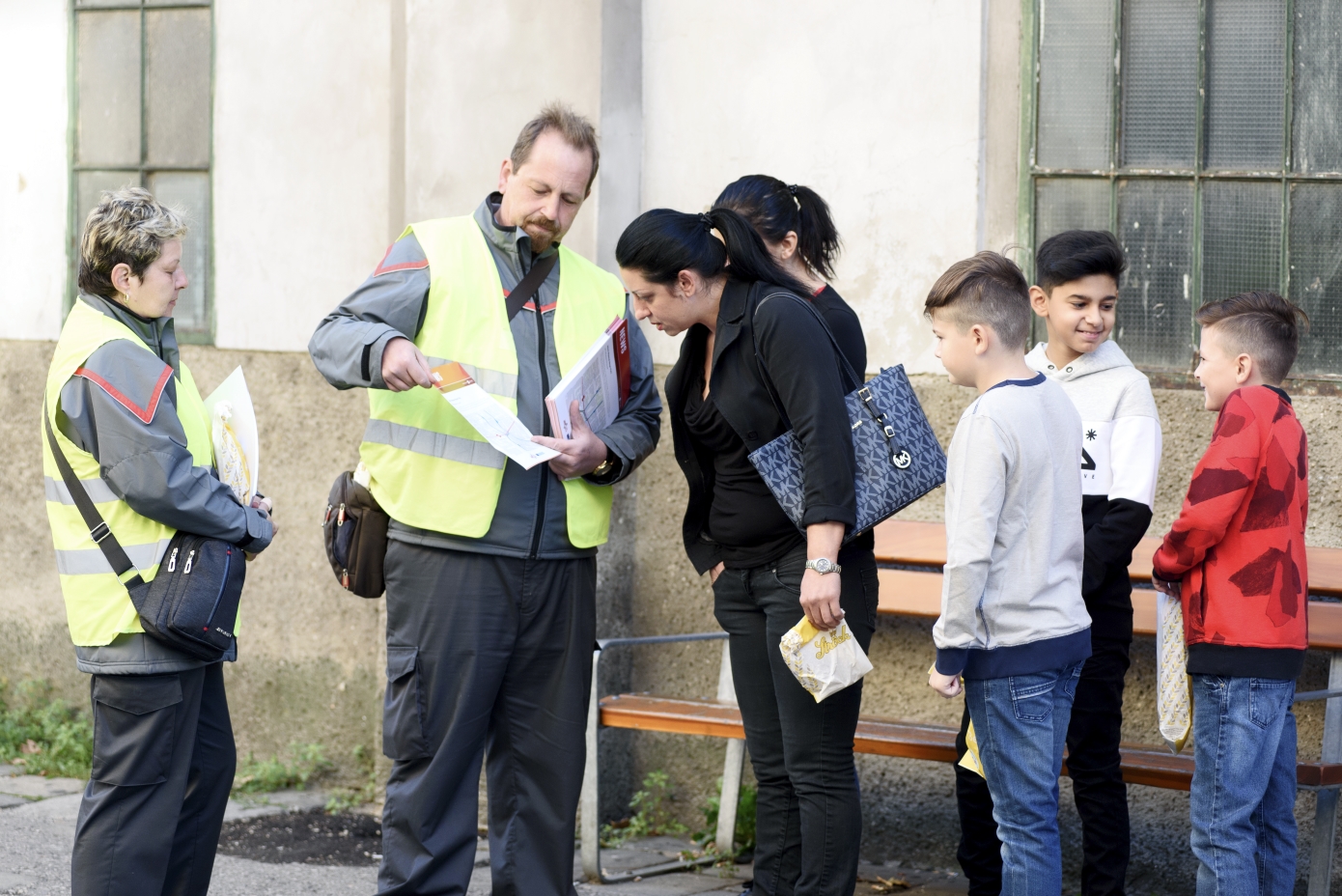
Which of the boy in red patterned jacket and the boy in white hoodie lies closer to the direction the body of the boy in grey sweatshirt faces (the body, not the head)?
the boy in white hoodie

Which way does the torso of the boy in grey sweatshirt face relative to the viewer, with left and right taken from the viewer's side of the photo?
facing away from the viewer and to the left of the viewer

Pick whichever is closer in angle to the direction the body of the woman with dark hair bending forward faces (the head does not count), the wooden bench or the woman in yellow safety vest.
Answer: the woman in yellow safety vest

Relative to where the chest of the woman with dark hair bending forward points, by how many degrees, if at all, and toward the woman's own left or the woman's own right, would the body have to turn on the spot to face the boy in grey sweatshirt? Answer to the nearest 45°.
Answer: approximately 135° to the woman's own left

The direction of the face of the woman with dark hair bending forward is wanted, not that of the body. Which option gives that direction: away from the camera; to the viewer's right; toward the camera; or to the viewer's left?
to the viewer's left

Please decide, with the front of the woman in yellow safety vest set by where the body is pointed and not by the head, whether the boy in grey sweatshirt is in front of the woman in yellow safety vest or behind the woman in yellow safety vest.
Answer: in front

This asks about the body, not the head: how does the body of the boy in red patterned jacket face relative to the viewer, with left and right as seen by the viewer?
facing away from the viewer and to the left of the viewer

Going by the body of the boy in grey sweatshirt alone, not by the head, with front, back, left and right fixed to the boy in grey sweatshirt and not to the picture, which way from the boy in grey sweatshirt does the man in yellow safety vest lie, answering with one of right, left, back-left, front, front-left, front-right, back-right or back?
front-left

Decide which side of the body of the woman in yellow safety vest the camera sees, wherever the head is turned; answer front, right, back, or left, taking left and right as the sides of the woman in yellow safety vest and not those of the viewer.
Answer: right

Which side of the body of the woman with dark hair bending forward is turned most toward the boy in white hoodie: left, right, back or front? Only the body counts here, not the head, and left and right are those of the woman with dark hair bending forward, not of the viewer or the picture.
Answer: back

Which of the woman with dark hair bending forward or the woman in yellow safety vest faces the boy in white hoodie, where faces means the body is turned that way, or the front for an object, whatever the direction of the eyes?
the woman in yellow safety vest
